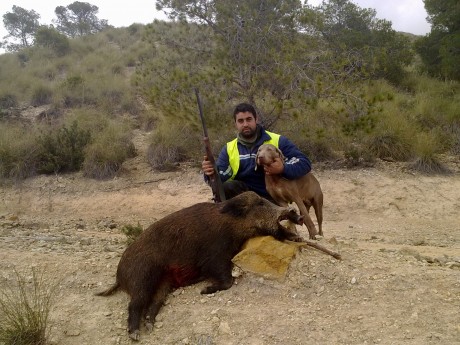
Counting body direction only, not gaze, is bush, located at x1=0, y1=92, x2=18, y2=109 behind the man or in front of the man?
behind

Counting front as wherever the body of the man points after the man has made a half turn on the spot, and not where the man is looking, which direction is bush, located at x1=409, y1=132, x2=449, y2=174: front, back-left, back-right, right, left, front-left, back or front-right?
front-right

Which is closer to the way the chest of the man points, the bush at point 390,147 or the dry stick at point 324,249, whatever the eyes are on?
the dry stick

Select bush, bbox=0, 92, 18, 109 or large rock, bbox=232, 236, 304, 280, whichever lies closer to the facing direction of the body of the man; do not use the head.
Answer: the large rock

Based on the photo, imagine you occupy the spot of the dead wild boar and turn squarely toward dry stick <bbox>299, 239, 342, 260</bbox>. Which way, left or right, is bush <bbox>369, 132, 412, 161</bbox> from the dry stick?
left

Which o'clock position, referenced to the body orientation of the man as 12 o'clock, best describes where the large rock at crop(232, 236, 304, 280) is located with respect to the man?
The large rock is roughly at 12 o'clock from the man.

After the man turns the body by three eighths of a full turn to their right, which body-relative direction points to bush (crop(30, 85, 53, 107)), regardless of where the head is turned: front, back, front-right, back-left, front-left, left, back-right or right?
front

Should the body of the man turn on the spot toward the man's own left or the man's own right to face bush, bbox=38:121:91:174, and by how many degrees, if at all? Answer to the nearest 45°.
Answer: approximately 135° to the man's own right

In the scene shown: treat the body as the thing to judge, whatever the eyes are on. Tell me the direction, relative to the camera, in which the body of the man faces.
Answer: toward the camera

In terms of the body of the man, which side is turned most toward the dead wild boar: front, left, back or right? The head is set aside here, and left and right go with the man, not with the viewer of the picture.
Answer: front

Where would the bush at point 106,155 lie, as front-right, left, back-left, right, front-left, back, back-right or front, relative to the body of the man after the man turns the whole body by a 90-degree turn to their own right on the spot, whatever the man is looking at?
front-right
